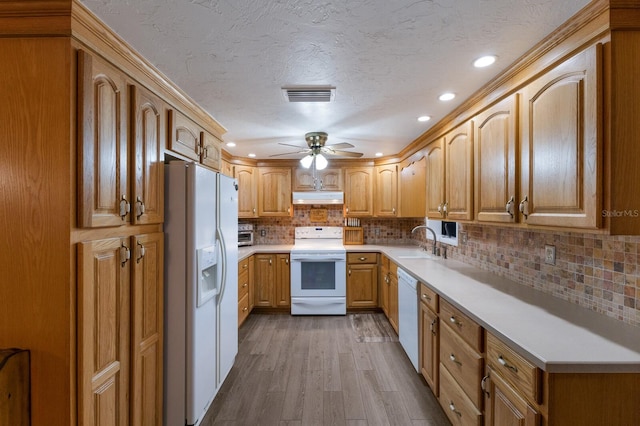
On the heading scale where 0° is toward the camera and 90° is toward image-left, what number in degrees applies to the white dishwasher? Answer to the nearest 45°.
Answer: approximately 90°

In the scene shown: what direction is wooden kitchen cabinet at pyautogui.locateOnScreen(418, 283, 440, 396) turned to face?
to the viewer's left

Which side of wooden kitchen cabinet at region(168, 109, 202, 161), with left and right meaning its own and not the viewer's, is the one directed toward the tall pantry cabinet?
right

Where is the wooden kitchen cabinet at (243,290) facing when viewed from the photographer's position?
facing to the right of the viewer

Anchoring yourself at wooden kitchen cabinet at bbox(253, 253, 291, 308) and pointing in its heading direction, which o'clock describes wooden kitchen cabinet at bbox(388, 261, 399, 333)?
wooden kitchen cabinet at bbox(388, 261, 399, 333) is roughly at 10 o'clock from wooden kitchen cabinet at bbox(253, 253, 291, 308).

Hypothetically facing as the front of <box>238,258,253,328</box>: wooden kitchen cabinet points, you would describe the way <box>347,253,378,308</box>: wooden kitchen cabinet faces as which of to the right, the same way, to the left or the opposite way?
to the right

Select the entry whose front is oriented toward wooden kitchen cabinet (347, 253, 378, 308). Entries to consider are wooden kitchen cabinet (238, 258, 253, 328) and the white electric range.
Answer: wooden kitchen cabinet (238, 258, 253, 328)

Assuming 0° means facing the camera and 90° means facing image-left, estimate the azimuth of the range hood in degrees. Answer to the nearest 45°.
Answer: approximately 0°

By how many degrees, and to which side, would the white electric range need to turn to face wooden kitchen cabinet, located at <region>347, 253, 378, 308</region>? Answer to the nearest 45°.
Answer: approximately 90° to its left

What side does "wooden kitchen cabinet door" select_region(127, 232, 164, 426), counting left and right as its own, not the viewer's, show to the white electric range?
left
